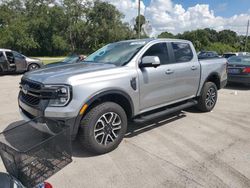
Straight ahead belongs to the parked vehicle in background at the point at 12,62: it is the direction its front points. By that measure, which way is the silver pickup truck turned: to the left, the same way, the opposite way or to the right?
the opposite way

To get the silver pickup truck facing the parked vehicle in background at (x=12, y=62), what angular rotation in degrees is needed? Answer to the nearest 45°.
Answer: approximately 90° to its right

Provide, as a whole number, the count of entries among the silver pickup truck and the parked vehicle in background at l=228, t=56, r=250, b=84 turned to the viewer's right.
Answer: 0

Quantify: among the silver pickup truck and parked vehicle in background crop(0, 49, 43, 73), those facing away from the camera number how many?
0

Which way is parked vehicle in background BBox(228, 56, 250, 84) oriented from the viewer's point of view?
away from the camera

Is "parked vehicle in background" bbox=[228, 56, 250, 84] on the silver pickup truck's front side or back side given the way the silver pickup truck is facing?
on the back side

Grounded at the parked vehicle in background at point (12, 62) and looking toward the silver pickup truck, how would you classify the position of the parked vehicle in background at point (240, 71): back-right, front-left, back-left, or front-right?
front-left

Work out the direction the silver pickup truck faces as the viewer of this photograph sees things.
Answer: facing the viewer and to the left of the viewer

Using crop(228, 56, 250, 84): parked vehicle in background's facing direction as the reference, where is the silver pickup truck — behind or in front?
behind

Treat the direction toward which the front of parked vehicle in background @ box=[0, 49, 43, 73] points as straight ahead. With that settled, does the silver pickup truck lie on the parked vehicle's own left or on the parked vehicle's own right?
on the parked vehicle's own right
